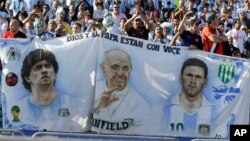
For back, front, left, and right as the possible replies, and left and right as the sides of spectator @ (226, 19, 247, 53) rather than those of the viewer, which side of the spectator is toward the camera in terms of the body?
front

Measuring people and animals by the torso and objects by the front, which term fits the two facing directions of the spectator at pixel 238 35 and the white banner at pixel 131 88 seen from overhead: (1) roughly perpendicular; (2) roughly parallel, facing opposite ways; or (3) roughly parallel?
roughly parallel

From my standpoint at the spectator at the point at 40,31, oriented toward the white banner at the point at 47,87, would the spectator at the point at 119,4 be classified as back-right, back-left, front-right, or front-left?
back-left

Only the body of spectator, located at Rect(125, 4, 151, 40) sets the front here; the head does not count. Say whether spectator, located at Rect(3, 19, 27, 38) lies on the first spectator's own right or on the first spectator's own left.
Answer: on the first spectator's own right

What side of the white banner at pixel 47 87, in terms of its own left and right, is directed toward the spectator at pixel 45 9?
back

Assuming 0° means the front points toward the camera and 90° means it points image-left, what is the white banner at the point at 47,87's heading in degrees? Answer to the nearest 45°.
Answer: approximately 0°
